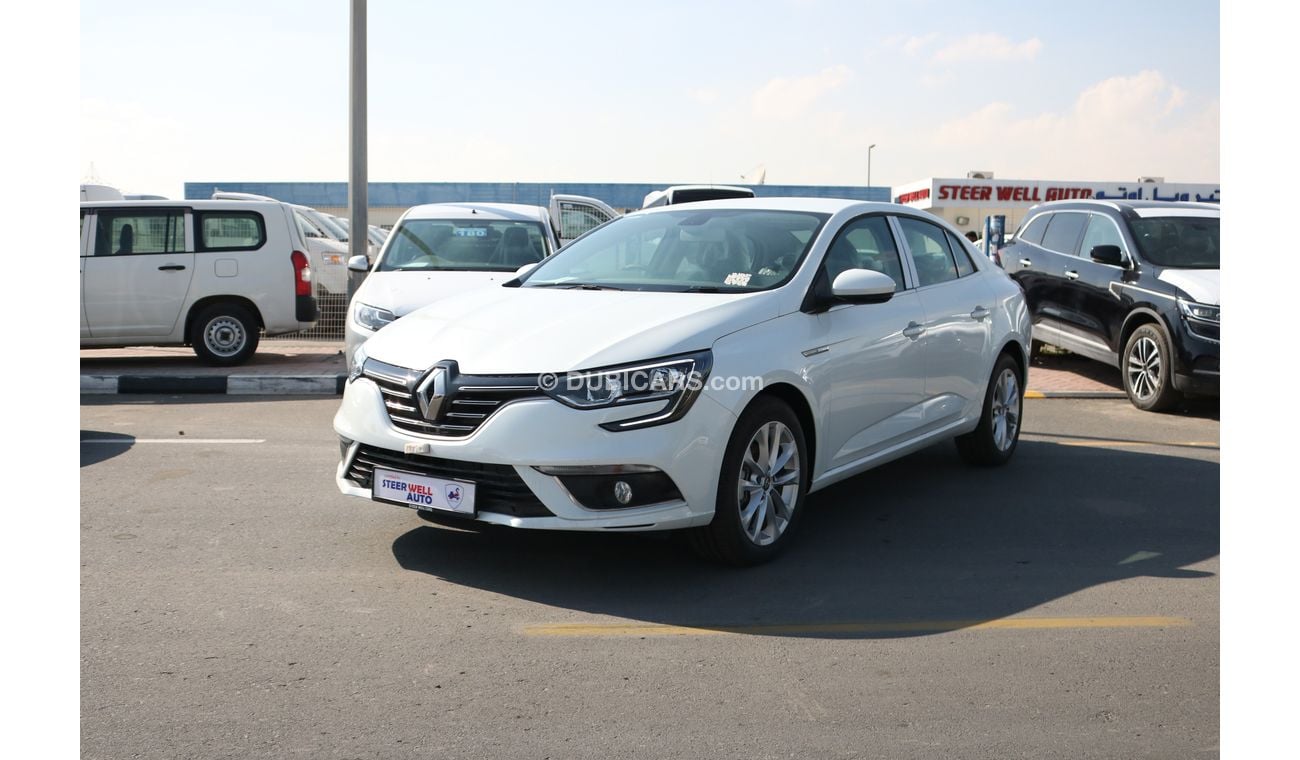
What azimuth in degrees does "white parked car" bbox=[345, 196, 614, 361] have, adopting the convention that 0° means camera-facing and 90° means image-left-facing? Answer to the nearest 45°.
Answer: approximately 0°

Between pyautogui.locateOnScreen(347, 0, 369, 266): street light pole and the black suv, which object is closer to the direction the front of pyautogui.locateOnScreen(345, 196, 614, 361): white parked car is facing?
the black suv

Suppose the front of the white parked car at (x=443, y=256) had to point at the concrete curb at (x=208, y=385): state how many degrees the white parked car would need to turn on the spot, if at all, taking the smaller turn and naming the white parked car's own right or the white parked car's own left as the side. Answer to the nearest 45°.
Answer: approximately 90° to the white parked car's own right

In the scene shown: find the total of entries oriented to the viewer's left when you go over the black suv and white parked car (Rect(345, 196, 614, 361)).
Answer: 0

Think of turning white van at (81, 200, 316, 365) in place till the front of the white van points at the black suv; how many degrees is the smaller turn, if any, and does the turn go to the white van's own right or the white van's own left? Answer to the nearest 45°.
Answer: approximately 135° to the white van's own left

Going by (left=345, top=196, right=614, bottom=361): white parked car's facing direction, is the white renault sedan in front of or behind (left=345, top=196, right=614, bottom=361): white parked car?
in front

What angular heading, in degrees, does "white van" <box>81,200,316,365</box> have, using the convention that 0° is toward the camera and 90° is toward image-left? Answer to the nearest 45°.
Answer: approximately 90°

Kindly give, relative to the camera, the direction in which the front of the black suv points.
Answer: facing the viewer and to the right of the viewer
